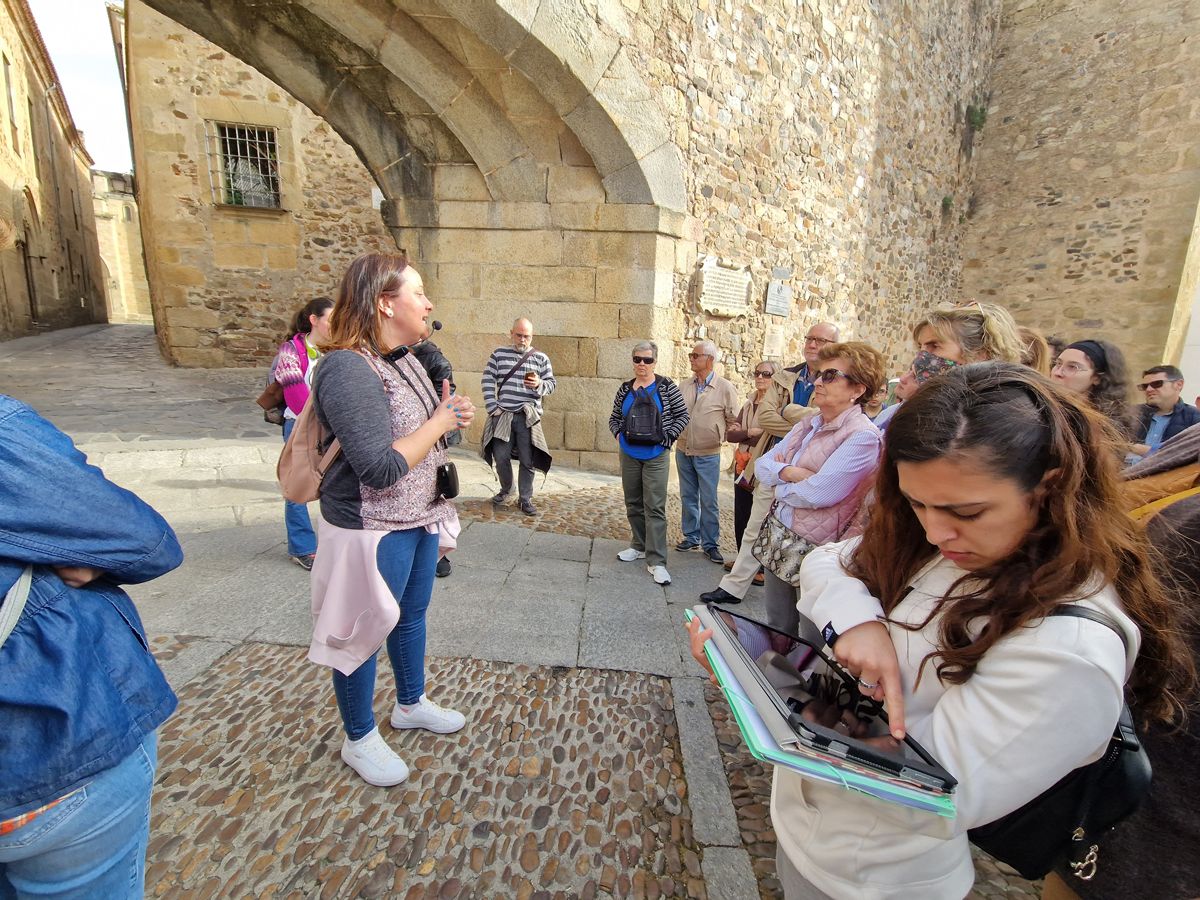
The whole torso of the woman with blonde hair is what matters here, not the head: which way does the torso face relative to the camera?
to the viewer's left

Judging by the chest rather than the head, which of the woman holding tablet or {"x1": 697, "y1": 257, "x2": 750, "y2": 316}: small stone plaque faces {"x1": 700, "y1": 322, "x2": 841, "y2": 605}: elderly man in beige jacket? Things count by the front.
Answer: the small stone plaque

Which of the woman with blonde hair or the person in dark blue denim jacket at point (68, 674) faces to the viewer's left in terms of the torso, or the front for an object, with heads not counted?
the woman with blonde hair

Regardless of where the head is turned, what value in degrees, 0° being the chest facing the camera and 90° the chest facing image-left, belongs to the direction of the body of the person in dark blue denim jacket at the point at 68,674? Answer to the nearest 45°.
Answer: approximately 225°

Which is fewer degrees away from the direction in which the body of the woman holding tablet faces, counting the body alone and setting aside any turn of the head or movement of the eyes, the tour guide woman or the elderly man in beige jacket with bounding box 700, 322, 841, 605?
the tour guide woman

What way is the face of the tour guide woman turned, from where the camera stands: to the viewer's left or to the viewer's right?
to the viewer's right

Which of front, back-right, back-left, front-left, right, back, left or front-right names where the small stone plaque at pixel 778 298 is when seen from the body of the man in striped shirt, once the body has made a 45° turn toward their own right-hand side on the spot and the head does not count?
back

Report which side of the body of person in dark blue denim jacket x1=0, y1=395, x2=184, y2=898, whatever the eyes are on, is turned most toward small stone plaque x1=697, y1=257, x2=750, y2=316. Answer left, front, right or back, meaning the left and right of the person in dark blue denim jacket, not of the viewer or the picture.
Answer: front

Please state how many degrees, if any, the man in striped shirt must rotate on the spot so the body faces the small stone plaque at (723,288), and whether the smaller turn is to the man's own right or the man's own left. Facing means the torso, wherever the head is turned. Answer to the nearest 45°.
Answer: approximately 135° to the man's own left

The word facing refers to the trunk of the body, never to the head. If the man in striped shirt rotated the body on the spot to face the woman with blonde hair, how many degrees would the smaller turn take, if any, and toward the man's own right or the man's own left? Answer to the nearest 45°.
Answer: approximately 45° to the man's own left

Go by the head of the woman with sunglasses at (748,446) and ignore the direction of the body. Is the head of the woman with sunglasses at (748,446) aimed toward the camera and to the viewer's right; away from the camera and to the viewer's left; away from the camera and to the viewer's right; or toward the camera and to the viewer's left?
toward the camera and to the viewer's left

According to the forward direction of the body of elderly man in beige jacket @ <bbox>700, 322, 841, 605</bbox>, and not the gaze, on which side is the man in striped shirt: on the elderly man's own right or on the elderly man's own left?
on the elderly man's own right

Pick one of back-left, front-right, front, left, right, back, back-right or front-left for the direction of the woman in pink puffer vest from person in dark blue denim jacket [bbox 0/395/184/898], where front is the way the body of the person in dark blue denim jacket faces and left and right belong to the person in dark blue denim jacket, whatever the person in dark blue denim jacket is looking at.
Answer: front-right

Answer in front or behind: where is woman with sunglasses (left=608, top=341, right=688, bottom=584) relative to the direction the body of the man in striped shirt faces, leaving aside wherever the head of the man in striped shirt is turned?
in front
